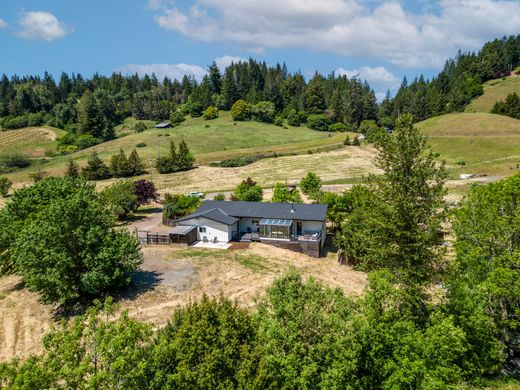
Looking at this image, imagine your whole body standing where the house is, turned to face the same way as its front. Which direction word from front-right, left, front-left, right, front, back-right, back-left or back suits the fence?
right

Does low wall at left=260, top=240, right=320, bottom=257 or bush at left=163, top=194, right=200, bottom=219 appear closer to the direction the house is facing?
the low wall

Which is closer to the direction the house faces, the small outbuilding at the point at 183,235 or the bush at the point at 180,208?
the small outbuilding

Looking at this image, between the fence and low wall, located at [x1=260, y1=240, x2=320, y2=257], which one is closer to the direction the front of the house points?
the low wall

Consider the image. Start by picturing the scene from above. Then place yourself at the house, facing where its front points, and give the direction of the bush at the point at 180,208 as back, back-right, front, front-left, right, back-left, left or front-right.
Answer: back-right

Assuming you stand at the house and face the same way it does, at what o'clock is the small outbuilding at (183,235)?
The small outbuilding is roughly at 3 o'clock from the house.

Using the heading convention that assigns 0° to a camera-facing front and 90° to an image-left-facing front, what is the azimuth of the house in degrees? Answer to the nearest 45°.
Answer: approximately 0°

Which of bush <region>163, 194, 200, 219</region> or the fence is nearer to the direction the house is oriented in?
the fence
